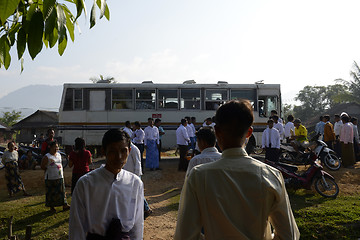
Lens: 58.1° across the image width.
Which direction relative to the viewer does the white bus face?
to the viewer's right

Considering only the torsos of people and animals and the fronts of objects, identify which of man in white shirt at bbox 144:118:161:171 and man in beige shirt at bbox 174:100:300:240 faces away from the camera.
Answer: man in beige shirt at bbox 174:100:300:240

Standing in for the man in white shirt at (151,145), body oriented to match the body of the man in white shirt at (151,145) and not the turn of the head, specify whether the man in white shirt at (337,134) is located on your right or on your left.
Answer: on your left

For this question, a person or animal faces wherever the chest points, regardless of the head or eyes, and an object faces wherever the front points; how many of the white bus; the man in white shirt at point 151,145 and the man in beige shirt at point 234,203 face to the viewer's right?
1

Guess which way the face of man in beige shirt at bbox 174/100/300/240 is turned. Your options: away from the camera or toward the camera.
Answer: away from the camera

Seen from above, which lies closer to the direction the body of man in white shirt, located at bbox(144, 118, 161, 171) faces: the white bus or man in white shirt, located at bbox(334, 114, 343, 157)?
the man in white shirt

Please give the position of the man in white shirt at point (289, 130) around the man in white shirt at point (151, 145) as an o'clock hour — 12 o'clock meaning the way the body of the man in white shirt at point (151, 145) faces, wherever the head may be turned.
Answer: the man in white shirt at point (289, 130) is roughly at 9 o'clock from the man in white shirt at point (151, 145).

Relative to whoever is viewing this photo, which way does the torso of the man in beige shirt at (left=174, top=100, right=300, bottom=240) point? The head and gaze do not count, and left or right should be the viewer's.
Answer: facing away from the viewer

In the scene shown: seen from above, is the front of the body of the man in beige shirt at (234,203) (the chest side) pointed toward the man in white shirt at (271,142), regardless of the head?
yes

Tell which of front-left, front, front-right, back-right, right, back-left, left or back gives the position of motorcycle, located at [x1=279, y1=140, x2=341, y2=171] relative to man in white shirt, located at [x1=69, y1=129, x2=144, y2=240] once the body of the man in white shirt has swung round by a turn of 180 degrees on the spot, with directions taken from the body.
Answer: right
